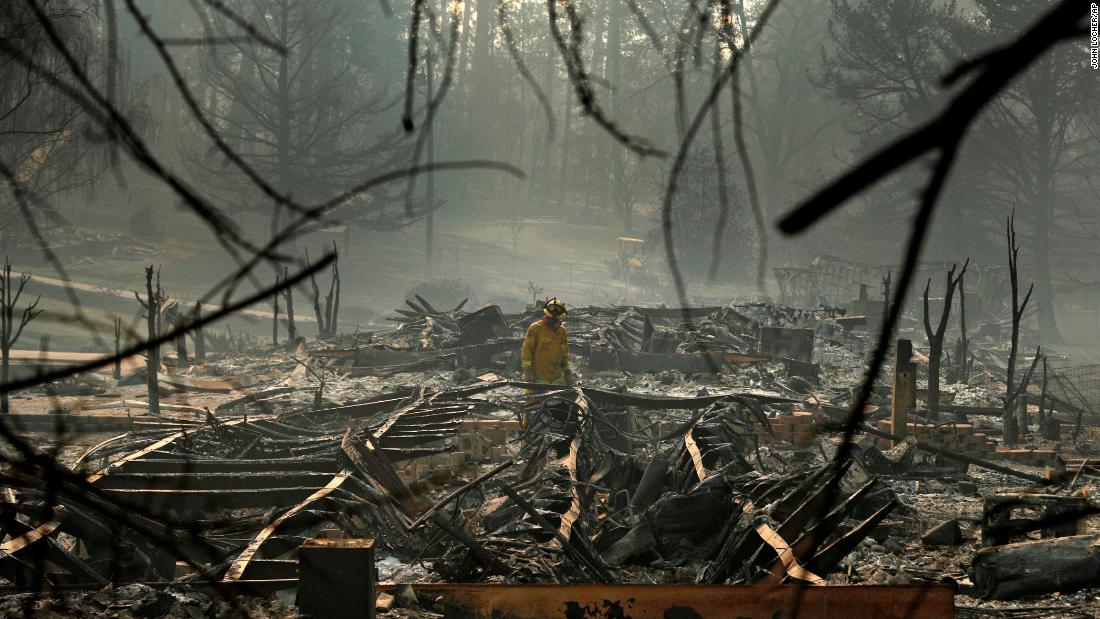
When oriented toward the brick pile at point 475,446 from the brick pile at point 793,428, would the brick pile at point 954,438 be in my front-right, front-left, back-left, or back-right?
back-left

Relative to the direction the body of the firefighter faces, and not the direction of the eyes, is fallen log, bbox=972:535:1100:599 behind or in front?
in front

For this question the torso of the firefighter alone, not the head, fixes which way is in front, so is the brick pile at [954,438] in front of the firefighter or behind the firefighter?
in front

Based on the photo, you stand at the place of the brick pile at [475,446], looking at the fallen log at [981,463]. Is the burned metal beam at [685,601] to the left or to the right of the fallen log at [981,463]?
right

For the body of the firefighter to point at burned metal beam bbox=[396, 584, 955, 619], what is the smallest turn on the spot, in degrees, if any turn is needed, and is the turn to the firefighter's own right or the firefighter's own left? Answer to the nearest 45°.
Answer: approximately 45° to the firefighter's own right

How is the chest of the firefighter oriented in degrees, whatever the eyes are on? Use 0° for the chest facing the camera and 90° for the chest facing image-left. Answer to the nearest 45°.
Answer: approximately 315°

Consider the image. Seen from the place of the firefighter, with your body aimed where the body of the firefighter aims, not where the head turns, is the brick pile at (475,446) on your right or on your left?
on your right
